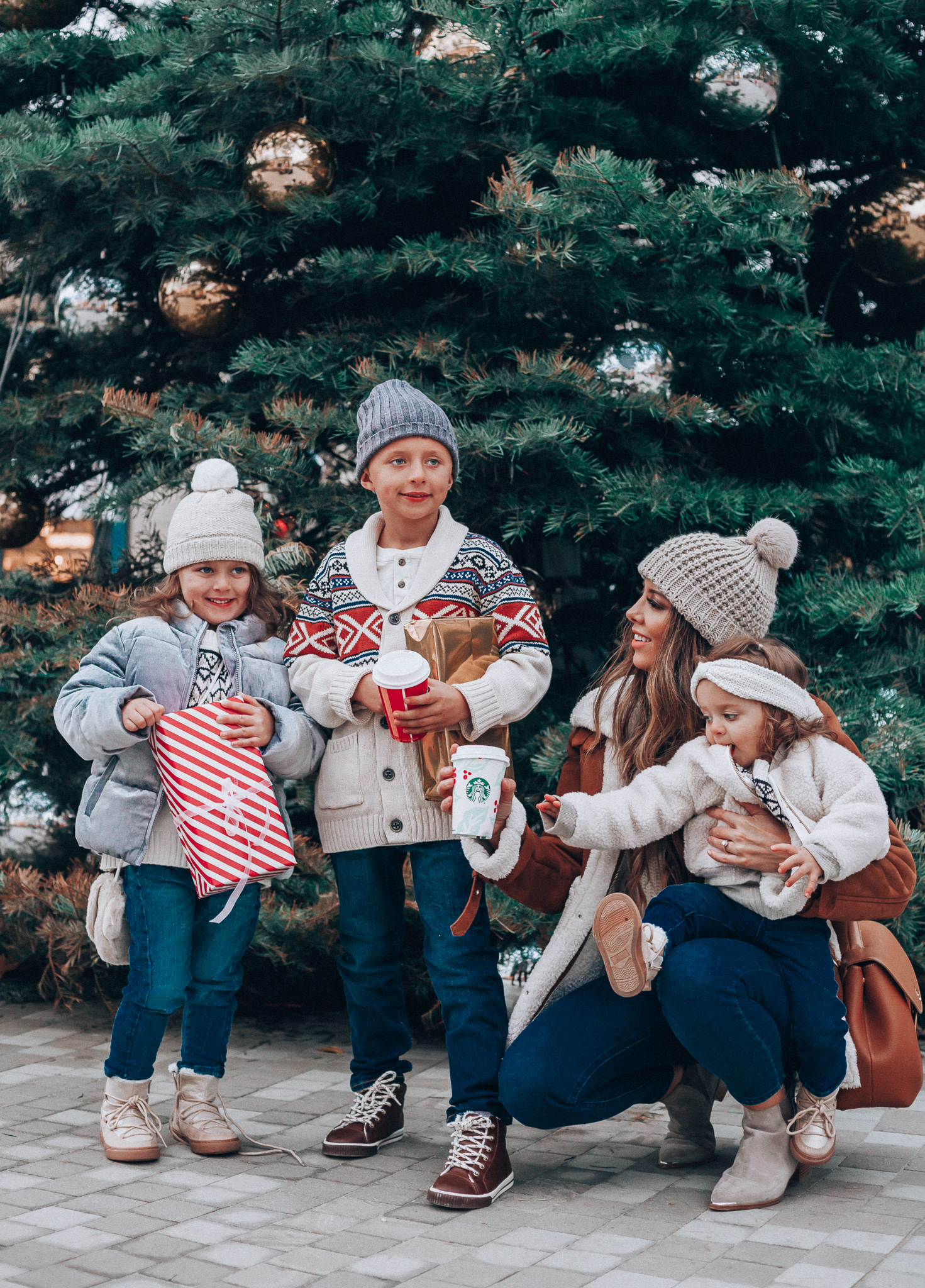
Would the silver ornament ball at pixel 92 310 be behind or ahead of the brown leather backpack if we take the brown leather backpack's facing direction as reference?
behind

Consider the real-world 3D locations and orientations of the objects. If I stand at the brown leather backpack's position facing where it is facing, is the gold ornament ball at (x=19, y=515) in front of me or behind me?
behind

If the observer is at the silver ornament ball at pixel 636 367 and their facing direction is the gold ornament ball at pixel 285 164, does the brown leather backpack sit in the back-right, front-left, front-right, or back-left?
back-left
